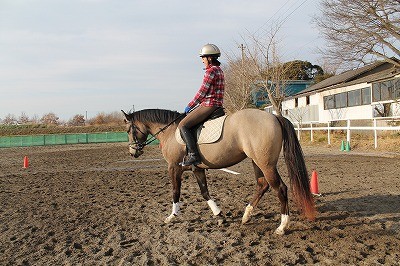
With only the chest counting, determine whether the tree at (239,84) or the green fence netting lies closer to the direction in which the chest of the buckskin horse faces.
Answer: the green fence netting

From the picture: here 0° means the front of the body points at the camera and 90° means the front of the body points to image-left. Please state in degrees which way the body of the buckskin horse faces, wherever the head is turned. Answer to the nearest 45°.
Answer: approximately 90°

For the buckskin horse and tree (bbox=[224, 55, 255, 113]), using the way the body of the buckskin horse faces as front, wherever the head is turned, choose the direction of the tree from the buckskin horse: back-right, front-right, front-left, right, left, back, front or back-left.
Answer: right

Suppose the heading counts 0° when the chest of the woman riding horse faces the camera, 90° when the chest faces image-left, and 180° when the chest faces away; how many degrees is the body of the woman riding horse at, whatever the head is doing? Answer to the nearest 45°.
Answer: approximately 90°

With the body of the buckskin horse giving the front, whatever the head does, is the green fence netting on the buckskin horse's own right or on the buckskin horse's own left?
on the buckskin horse's own right

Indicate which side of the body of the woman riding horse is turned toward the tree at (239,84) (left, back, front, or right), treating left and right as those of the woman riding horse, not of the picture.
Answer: right

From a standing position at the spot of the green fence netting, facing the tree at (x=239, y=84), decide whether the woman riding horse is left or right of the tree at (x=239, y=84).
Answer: right

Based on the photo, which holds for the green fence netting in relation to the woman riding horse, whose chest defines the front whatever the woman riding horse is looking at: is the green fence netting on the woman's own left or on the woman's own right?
on the woman's own right

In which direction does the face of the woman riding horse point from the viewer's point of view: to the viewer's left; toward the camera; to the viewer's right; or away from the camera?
to the viewer's left
